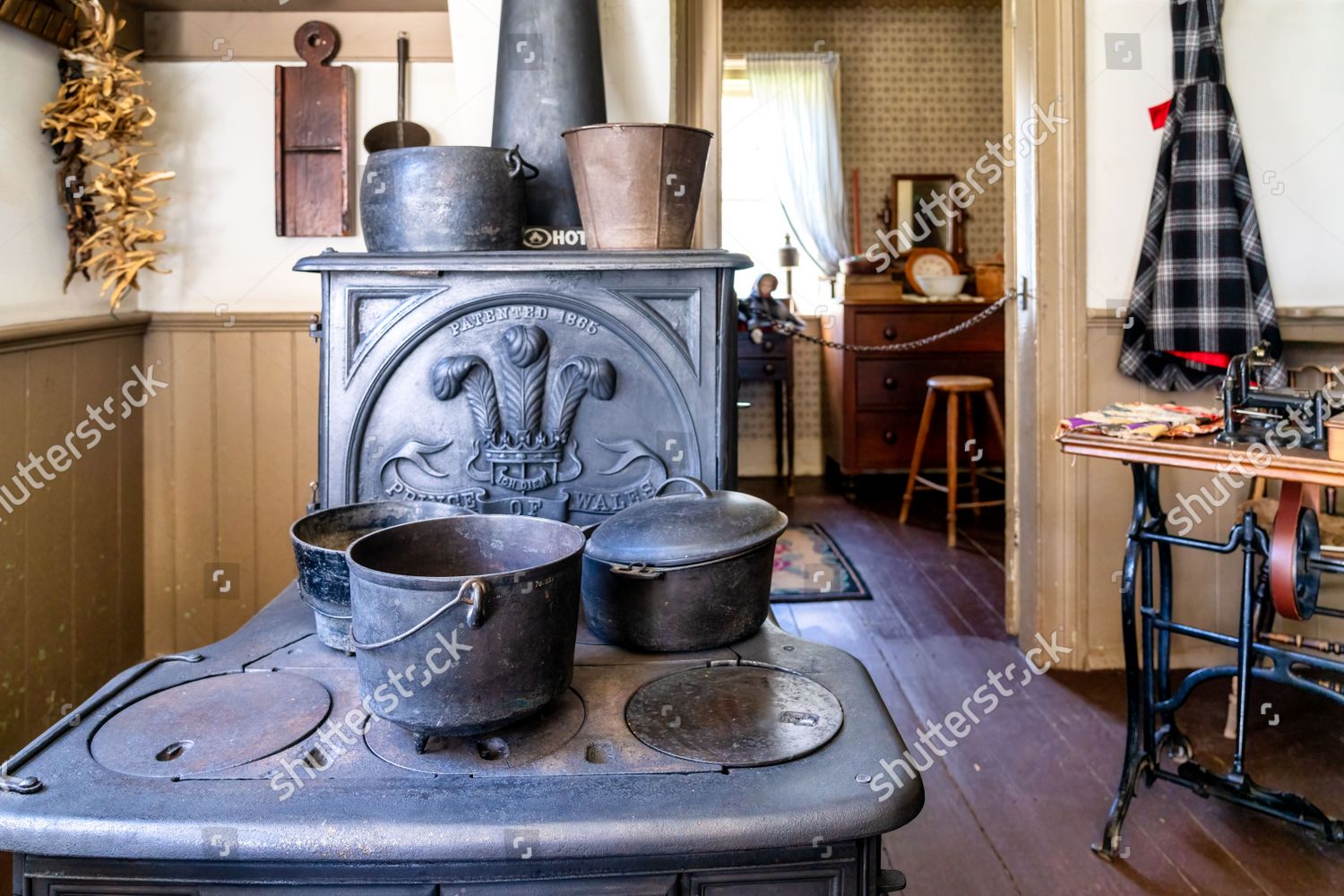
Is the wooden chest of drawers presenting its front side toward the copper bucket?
yes

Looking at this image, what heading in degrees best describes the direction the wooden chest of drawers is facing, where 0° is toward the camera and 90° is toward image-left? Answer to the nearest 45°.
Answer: approximately 0°

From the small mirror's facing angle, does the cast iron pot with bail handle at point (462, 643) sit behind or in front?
in front

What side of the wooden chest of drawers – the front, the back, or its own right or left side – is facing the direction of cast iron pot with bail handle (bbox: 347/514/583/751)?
front
